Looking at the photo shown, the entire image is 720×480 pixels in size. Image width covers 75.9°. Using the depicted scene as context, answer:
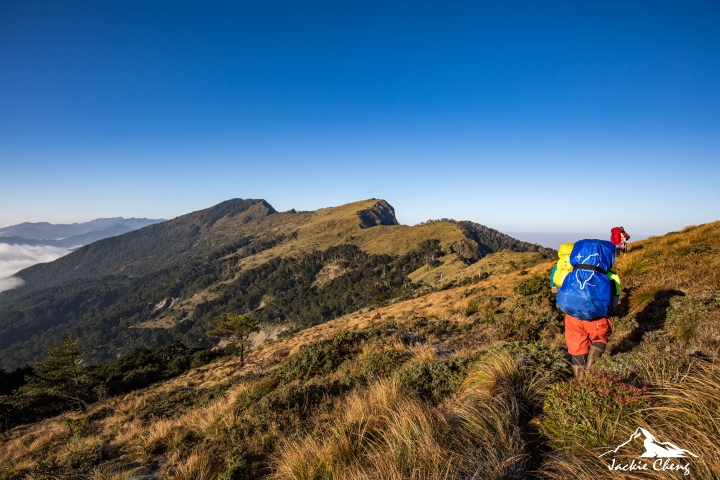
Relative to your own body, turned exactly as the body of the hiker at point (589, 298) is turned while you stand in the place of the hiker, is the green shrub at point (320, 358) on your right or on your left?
on your left

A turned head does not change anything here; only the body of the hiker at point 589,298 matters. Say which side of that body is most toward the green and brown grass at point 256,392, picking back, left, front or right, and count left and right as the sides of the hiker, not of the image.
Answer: left

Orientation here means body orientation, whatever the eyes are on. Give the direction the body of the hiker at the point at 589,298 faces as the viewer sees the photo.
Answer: away from the camera

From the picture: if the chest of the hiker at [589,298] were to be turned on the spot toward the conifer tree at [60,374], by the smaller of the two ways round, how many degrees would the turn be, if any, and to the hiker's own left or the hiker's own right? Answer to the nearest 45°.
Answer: approximately 90° to the hiker's own left

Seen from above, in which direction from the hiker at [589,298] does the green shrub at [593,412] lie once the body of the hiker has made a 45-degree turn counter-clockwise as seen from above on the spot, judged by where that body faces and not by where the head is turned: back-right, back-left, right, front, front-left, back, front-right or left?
back-left

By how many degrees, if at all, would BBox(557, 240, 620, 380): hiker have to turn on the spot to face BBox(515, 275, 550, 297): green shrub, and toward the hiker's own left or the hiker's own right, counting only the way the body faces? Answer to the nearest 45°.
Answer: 0° — they already face it

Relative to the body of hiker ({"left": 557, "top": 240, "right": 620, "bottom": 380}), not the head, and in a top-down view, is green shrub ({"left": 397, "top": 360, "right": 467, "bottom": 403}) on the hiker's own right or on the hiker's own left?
on the hiker's own left

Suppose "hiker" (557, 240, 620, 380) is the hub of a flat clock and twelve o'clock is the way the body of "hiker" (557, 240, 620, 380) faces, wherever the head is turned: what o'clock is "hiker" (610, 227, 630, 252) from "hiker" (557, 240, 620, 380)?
"hiker" (610, 227, 630, 252) is roughly at 12 o'clock from "hiker" (557, 240, 620, 380).

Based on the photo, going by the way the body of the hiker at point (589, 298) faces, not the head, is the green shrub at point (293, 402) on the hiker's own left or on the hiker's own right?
on the hiker's own left
